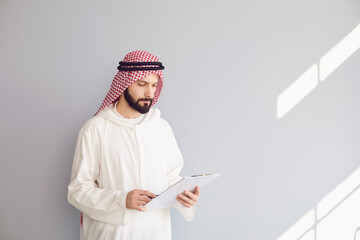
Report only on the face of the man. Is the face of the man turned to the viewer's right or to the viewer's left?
to the viewer's right
